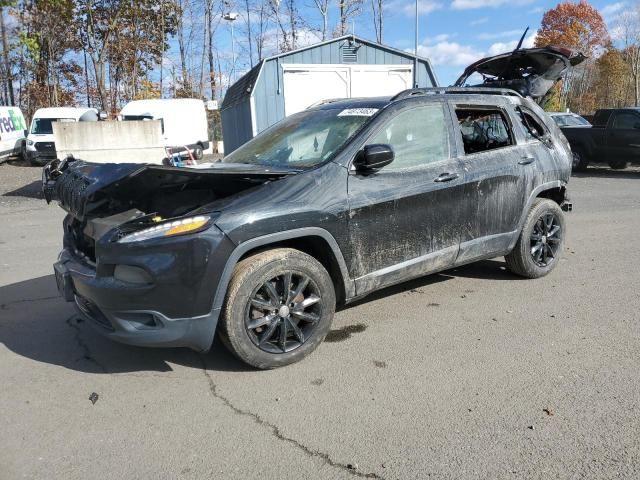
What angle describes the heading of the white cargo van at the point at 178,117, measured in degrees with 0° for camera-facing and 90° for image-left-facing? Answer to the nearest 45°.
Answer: approximately 45°

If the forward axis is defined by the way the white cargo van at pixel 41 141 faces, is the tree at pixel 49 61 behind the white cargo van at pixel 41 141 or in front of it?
behind

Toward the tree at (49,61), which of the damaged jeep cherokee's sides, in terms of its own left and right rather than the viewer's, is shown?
right

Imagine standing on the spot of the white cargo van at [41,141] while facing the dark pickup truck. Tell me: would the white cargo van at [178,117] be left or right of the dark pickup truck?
left

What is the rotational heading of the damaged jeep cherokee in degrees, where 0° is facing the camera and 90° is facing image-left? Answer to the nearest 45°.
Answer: approximately 45°

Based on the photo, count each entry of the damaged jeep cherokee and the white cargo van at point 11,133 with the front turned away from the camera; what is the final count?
0

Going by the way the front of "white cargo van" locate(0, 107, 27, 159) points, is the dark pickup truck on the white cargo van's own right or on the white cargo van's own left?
on the white cargo van's own left

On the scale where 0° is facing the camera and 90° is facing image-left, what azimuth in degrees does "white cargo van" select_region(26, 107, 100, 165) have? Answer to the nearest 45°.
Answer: approximately 45°
